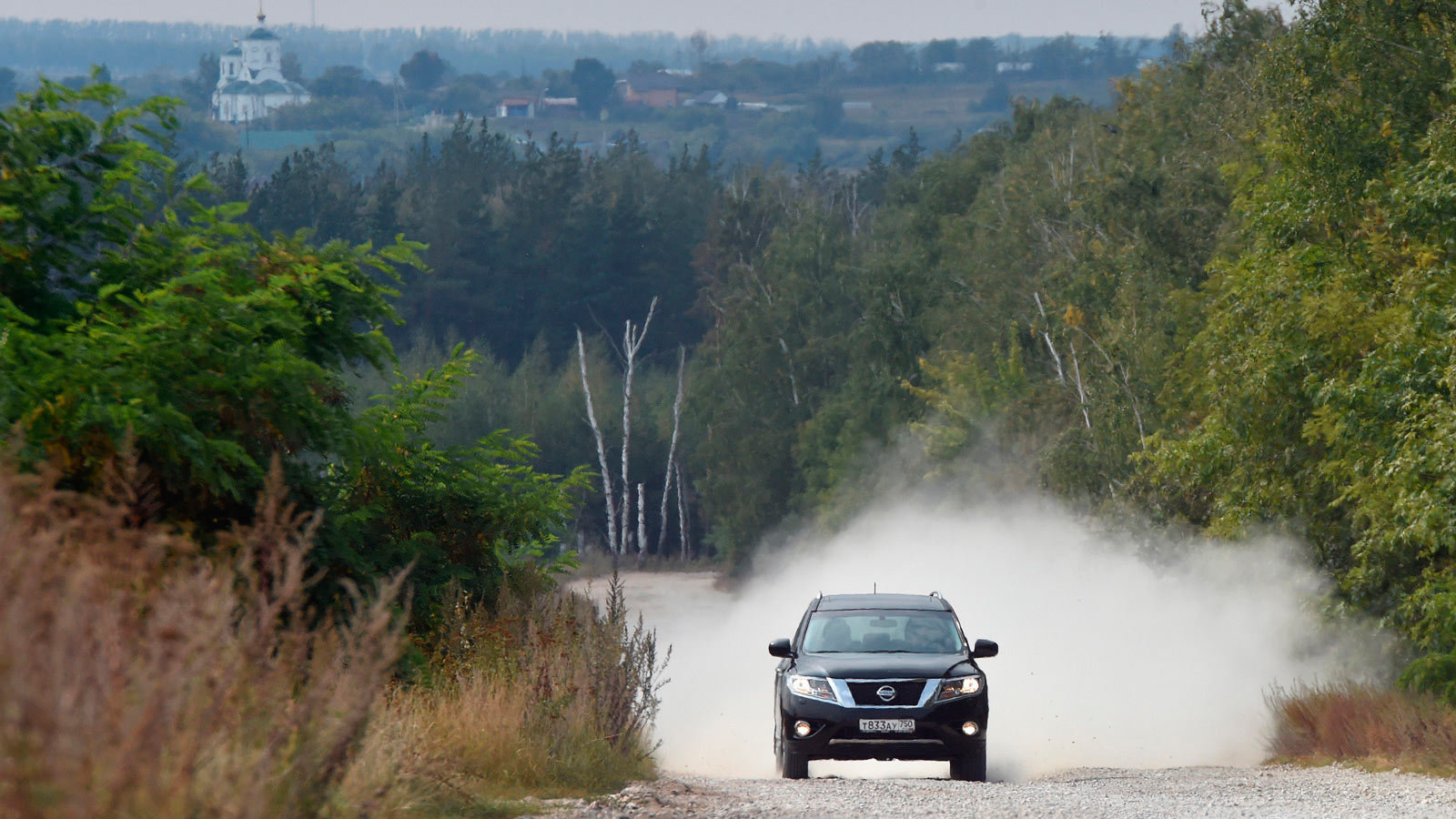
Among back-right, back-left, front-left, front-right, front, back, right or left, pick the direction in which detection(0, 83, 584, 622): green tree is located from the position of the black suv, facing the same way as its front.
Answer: front-right

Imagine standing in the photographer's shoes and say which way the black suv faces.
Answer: facing the viewer
